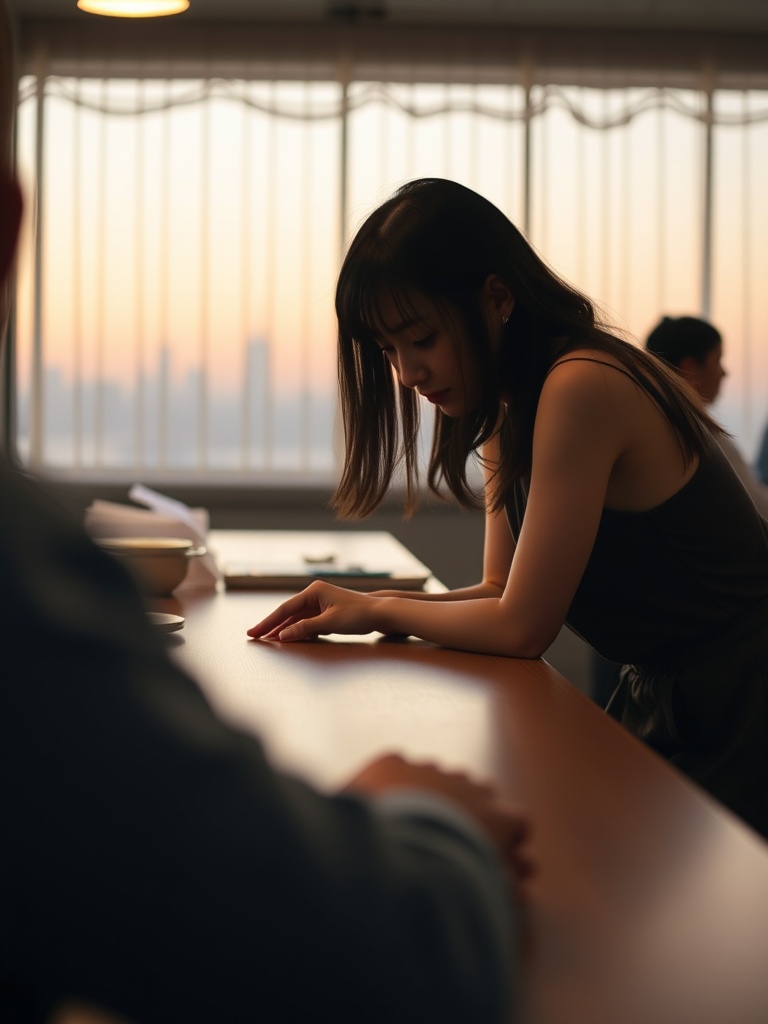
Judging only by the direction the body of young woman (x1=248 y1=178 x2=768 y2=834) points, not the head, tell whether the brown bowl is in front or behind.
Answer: in front

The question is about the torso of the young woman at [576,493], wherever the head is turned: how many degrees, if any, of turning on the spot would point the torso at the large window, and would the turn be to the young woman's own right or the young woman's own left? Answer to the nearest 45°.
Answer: approximately 90° to the young woman's own right

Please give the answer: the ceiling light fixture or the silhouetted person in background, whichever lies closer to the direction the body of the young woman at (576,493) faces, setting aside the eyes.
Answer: the ceiling light fixture

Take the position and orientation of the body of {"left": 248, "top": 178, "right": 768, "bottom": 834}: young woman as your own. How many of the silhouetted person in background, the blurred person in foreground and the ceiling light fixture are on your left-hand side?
1

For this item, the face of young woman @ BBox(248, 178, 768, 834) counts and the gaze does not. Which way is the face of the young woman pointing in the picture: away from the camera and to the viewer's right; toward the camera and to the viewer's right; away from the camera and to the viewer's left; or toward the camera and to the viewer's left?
toward the camera and to the viewer's left

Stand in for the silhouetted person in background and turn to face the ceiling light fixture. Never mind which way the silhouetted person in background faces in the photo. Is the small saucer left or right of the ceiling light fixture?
left

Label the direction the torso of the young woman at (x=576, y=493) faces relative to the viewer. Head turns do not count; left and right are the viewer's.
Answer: facing to the left of the viewer

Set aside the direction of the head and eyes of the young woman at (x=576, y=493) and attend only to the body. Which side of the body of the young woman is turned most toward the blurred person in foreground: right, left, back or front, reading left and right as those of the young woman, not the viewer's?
left
